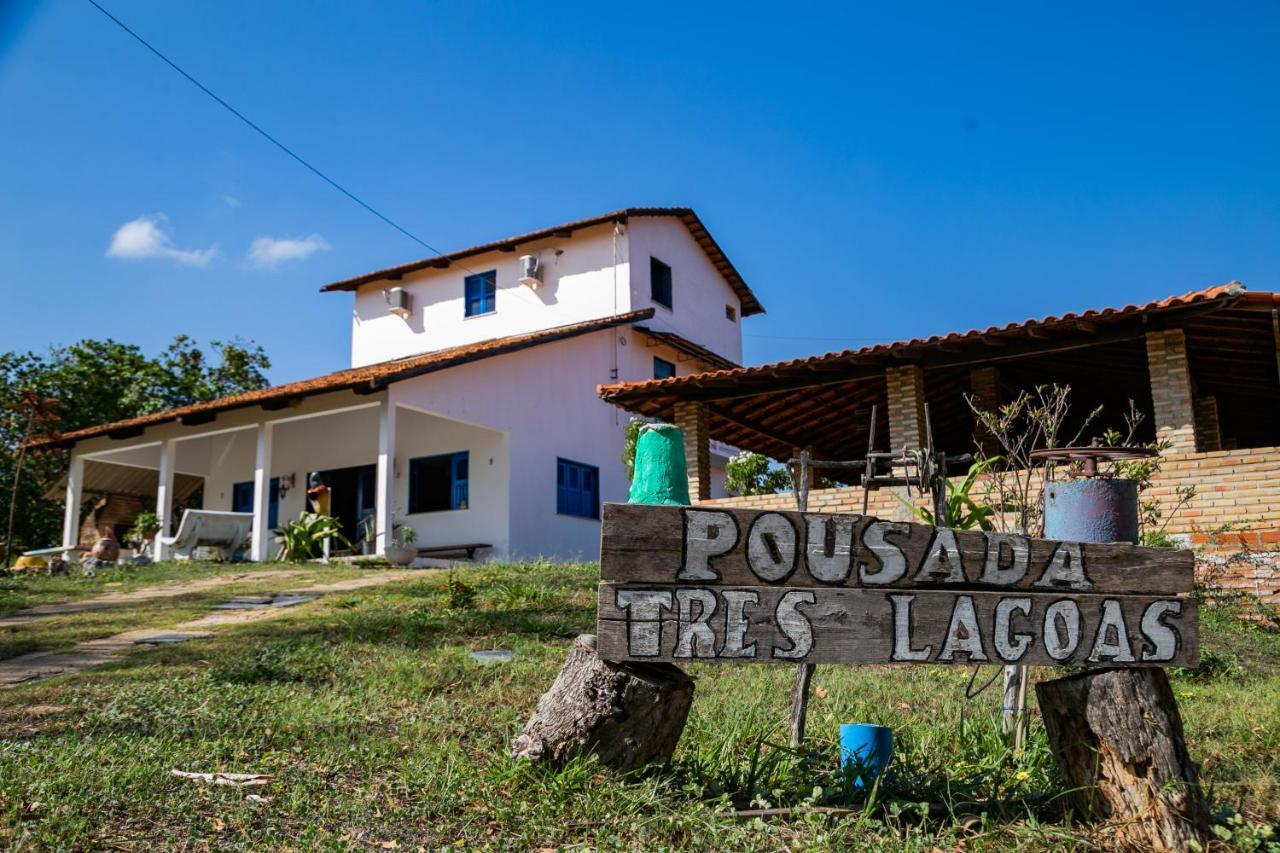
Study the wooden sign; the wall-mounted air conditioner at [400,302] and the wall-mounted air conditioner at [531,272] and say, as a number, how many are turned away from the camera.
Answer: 0

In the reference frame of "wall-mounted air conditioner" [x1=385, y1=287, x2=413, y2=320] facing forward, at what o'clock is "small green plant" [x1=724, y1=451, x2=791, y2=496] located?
The small green plant is roughly at 9 o'clock from the wall-mounted air conditioner.

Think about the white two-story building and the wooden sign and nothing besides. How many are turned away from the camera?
0

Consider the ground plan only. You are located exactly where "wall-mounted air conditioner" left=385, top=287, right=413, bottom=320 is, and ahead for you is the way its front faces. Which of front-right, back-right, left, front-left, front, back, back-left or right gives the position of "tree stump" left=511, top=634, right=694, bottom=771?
front-left

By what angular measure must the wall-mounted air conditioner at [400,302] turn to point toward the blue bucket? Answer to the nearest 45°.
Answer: approximately 45° to its left

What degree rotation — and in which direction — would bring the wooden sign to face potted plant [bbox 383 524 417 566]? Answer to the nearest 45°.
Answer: approximately 135° to its right

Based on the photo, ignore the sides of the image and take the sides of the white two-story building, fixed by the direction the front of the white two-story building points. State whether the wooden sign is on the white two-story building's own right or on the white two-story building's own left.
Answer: on the white two-story building's own left

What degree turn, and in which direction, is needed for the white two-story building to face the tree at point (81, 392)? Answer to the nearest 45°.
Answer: approximately 90° to its right

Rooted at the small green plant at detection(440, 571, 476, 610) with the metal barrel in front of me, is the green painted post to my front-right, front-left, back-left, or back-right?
front-right

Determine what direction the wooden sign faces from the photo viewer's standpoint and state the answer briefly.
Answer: facing the viewer

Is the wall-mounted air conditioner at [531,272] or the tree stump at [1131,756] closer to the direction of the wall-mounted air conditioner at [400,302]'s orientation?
the tree stump

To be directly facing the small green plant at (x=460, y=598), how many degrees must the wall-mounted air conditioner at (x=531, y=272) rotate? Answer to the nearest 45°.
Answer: approximately 45° to its left
